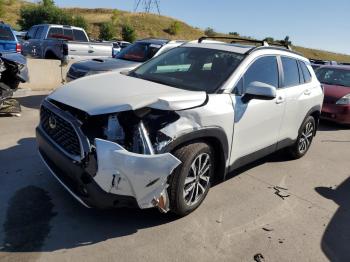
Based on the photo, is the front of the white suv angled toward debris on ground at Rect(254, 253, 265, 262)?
no

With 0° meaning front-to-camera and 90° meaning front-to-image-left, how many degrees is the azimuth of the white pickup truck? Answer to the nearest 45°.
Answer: approximately 135°

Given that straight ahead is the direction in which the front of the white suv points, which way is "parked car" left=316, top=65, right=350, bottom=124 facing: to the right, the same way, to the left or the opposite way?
the same way

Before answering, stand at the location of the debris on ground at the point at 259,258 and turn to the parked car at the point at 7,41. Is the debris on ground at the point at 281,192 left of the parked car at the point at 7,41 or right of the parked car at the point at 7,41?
right

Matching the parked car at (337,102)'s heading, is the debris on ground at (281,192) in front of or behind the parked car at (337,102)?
in front

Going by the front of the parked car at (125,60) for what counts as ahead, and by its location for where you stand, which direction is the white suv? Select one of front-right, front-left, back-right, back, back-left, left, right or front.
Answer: front-left

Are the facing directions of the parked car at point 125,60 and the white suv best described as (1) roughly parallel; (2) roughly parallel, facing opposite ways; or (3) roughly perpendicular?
roughly parallel

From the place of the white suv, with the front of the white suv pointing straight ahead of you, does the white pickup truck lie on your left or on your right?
on your right

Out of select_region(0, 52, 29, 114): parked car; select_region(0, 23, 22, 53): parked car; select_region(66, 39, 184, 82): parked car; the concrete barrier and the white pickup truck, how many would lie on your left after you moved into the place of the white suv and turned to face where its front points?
0

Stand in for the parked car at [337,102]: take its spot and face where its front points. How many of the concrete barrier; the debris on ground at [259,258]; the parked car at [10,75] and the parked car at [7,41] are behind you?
0

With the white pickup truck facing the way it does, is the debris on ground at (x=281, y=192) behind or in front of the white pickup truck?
behind

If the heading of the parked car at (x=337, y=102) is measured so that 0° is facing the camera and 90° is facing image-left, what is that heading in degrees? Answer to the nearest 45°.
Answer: approximately 45°

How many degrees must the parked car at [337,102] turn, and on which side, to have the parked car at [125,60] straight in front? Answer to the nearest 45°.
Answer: approximately 45° to its right

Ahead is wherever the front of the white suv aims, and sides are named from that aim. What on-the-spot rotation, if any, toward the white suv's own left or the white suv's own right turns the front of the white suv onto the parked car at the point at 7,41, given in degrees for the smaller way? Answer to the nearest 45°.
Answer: approximately 90° to the white suv's own right

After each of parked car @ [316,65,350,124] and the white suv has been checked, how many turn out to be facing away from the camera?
0

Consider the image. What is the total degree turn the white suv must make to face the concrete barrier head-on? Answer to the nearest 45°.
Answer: approximately 90° to its right

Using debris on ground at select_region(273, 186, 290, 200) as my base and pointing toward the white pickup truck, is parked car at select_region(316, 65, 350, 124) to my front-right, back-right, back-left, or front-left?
front-right

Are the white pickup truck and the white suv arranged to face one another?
no
